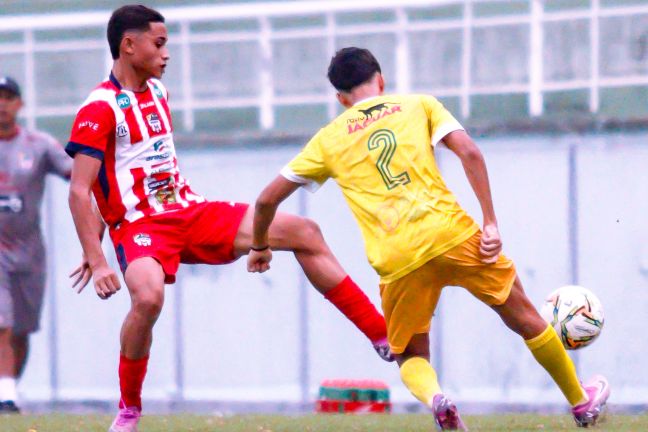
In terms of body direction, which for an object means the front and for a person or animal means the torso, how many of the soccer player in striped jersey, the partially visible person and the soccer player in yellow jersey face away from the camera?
1

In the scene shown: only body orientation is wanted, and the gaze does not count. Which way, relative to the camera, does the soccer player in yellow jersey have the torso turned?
away from the camera

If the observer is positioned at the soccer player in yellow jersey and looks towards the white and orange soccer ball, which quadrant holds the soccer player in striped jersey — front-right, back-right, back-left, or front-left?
back-left

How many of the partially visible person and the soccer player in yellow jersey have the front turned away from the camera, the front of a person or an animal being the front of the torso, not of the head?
1

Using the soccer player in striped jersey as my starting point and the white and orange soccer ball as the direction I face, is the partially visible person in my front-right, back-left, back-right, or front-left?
back-left

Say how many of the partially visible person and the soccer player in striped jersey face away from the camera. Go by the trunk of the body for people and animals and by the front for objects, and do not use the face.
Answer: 0

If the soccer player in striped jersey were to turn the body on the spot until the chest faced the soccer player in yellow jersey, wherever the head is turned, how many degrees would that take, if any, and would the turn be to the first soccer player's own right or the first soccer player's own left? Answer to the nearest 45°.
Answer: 0° — they already face them

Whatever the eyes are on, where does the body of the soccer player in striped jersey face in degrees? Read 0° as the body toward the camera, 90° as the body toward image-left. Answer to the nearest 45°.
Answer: approximately 315°

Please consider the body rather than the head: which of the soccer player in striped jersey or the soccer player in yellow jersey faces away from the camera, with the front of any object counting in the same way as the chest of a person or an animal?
the soccer player in yellow jersey

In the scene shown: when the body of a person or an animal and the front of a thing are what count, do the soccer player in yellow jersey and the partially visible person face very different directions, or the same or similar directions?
very different directions

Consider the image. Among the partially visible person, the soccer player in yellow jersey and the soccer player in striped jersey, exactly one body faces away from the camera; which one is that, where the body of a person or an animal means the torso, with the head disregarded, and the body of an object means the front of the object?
the soccer player in yellow jersey
